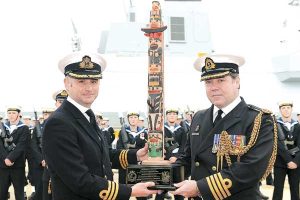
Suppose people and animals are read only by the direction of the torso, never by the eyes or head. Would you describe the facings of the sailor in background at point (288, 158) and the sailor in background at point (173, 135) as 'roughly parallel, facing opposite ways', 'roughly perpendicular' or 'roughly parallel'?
roughly parallel

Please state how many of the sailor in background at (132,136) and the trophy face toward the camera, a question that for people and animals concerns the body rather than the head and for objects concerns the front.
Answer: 2

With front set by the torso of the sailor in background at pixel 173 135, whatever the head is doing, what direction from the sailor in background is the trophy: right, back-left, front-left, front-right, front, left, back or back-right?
front

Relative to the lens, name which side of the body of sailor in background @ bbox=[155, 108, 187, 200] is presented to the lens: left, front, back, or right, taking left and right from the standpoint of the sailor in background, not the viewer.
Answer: front

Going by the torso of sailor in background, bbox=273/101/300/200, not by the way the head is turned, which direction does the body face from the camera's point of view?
toward the camera

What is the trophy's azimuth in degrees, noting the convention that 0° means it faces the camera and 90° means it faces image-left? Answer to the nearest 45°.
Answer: approximately 0°

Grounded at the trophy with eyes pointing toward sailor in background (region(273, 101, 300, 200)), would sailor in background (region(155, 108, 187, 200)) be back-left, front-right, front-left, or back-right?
front-left

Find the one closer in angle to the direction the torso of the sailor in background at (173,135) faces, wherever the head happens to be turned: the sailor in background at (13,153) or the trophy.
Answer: the trophy

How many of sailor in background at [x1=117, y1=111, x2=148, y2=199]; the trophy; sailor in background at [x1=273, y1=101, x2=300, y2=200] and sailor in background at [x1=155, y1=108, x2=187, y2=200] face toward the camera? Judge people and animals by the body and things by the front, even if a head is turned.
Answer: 4

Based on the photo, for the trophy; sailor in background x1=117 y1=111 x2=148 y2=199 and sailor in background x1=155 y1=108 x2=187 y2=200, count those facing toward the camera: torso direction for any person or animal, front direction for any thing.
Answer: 3

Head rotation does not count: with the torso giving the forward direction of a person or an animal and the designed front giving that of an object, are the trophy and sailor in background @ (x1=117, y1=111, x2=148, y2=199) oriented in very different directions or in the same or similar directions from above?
same or similar directions

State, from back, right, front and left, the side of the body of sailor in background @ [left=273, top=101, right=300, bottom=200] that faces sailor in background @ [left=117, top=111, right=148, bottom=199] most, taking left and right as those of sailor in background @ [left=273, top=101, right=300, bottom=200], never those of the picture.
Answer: right

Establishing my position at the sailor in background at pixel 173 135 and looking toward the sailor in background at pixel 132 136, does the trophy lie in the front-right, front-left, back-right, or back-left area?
front-left

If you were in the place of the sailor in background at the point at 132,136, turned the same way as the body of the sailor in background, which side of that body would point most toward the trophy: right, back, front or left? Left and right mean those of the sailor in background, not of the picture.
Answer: front

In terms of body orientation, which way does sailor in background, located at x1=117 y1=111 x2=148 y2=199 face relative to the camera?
toward the camera

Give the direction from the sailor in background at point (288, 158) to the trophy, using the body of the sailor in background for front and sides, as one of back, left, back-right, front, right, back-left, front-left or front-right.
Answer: front-right

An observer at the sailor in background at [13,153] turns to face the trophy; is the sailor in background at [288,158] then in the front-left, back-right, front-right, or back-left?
front-left
